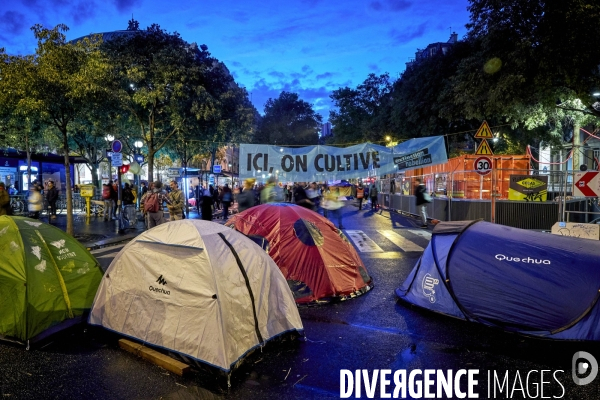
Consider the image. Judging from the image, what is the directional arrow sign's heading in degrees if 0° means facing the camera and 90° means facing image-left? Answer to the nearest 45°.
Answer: approximately 0°

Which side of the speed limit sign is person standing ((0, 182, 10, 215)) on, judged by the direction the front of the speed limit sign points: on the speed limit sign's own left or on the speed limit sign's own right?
on the speed limit sign's own right

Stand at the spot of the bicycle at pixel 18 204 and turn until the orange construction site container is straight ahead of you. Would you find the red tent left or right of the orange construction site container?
right

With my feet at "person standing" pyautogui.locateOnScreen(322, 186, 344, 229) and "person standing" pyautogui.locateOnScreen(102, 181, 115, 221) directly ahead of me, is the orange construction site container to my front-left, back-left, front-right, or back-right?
back-right

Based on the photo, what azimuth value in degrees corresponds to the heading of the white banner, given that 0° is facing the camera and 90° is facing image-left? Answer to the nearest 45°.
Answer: approximately 0°

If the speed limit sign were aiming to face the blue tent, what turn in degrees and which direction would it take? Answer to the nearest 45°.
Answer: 0° — it already faces it

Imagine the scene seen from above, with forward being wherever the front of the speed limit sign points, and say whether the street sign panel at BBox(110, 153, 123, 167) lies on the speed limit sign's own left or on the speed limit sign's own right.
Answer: on the speed limit sign's own right

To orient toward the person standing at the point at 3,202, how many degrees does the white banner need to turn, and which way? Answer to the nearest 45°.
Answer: approximately 90° to its right

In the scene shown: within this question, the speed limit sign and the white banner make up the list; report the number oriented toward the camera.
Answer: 2
